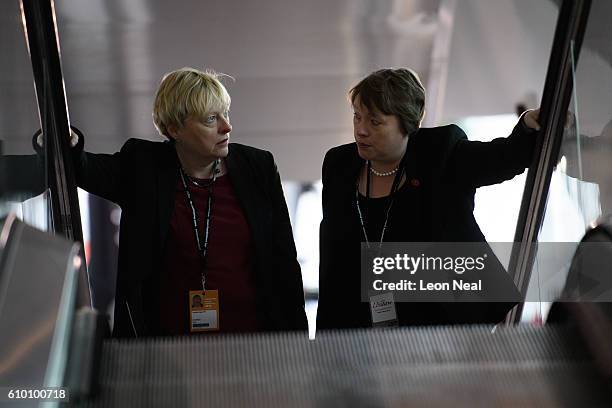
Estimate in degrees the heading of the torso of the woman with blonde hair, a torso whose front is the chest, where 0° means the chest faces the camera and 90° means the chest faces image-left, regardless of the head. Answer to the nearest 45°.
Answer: approximately 0°
